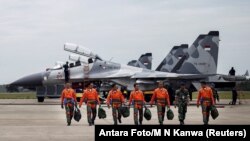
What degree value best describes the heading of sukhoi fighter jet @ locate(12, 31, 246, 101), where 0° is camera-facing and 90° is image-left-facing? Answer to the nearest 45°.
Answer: approximately 90°
